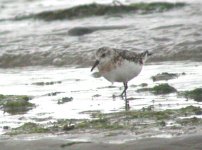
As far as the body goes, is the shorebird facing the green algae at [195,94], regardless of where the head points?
no

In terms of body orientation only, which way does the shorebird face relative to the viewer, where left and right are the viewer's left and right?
facing to the left of the viewer

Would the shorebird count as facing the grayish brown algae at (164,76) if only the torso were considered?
no

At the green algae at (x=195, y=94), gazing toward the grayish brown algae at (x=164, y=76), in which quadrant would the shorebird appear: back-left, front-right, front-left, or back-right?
front-left
